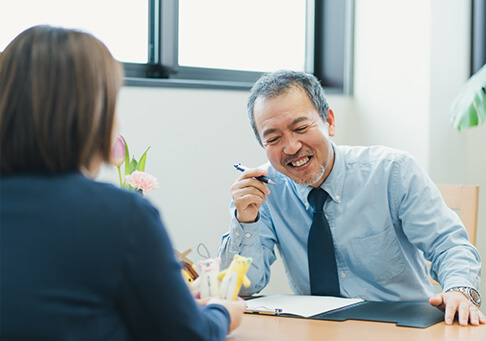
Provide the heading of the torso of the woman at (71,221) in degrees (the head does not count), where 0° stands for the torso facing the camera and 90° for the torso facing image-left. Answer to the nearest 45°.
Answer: approximately 225°

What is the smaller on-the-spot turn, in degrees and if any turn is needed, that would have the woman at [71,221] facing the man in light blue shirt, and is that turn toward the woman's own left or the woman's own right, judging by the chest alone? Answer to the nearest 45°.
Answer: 0° — they already face them

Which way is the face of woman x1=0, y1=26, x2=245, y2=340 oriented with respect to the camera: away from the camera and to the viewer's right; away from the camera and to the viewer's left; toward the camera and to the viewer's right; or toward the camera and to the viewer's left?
away from the camera and to the viewer's right

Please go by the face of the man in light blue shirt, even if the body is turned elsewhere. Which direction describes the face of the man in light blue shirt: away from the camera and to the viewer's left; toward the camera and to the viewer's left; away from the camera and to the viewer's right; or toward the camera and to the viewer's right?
toward the camera and to the viewer's left

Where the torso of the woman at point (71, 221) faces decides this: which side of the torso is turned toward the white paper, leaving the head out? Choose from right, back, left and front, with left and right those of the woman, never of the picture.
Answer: front

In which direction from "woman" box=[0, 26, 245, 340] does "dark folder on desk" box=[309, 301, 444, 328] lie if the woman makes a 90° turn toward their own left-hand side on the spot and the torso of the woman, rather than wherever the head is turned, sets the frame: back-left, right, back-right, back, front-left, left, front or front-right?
right

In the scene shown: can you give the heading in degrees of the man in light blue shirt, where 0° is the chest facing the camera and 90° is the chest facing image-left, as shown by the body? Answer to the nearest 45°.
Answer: approximately 45°

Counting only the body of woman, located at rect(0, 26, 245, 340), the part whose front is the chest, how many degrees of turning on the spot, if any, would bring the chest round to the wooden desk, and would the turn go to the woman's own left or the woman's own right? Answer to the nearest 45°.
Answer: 0° — they already face it

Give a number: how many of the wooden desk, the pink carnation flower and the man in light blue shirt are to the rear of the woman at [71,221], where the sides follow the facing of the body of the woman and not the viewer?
0

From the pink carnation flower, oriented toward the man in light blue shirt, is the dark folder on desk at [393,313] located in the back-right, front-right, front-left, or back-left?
front-right

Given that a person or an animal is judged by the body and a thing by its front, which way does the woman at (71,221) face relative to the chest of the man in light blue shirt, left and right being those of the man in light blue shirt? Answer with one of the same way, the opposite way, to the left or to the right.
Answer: the opposite way
